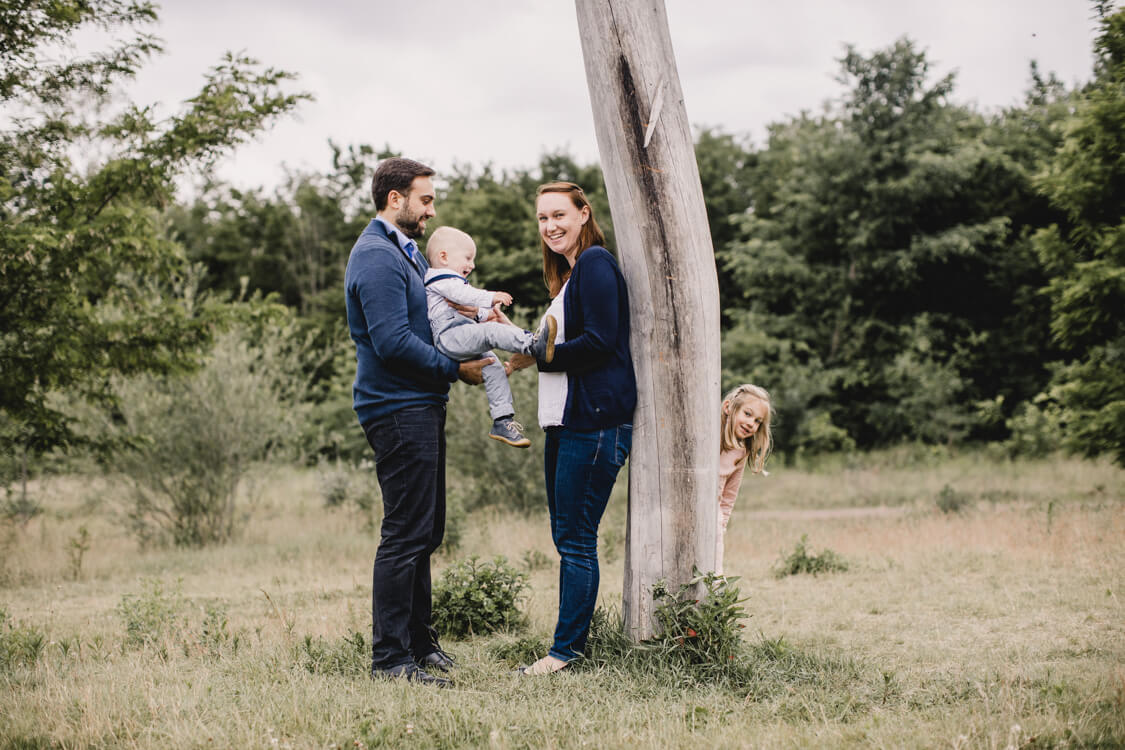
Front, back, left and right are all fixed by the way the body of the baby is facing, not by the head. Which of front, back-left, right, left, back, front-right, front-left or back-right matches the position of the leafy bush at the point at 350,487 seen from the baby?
left

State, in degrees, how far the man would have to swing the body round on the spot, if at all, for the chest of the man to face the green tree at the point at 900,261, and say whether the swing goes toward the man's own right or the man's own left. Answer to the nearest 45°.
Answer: approximately 45° to the man's own left

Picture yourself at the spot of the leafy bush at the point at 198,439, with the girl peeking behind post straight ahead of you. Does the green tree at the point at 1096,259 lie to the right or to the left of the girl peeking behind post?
left

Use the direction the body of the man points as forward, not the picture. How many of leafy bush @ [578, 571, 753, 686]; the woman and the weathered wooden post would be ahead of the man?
3

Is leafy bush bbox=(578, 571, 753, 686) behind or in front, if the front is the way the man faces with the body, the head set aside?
in front

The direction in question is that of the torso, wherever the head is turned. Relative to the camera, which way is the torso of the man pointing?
to the viewer's right

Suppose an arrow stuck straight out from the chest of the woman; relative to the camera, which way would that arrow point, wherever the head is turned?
to the viewer's left

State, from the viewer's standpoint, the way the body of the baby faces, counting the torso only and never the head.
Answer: to the viewer's right

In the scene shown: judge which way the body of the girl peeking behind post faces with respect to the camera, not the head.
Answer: toward the camera

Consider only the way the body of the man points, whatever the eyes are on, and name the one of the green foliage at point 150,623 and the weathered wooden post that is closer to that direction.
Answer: the weathered wooden post

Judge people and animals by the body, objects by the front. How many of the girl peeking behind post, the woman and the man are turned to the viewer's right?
1

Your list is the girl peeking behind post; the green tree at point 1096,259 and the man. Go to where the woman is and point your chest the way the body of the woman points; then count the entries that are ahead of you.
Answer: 1

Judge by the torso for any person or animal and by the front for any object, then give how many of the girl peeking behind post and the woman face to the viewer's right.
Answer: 0

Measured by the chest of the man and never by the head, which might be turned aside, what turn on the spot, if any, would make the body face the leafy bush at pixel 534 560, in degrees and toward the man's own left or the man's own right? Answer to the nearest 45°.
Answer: approximately 90° to the man's own left

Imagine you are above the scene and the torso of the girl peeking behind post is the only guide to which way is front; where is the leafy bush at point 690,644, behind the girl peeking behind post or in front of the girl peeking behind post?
in front
